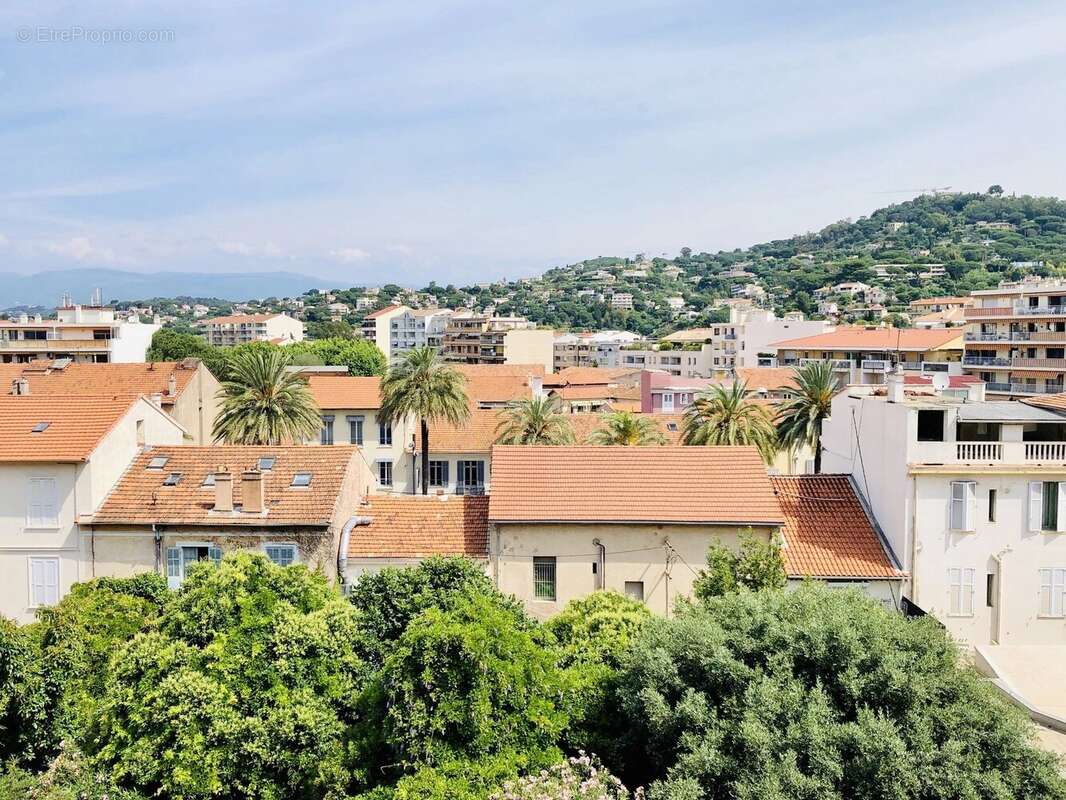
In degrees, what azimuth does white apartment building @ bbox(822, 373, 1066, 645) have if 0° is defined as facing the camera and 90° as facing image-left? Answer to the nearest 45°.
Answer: approximately 0°

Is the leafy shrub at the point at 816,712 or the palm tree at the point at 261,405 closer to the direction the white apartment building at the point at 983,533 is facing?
the leafy shrub

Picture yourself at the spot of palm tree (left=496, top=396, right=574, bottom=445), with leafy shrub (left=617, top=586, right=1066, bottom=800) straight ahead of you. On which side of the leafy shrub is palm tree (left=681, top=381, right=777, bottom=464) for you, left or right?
left

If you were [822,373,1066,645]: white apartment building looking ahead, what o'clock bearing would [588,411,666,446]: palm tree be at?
The palm tree is roughly at 4 o'clock from the white apartment building.

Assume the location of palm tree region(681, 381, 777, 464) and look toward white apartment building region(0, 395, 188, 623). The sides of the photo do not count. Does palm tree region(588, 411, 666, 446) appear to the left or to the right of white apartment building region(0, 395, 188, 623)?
right

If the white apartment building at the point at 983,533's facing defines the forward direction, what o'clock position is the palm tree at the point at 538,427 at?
The palm tree is roughly at 4 o'clock from the white apartment building.
